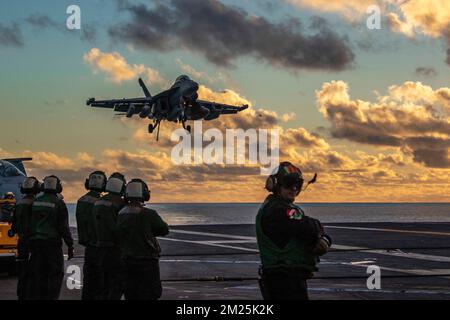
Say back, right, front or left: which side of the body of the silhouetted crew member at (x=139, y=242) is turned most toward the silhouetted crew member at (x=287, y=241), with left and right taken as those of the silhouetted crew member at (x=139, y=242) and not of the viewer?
right

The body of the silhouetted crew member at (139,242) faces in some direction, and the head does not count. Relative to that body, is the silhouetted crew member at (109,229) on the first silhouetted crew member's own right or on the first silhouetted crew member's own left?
on the first silhouetted crew member's own left

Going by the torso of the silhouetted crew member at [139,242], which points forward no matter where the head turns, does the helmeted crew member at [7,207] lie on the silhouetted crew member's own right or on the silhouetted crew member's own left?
on the silhouetted crew member's own left

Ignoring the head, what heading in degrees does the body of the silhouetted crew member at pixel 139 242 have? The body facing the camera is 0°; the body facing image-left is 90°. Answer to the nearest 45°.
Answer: approximately 225°

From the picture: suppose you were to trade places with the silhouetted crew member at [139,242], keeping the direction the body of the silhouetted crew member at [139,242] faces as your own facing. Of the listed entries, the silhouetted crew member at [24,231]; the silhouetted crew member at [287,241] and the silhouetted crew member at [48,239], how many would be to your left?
2

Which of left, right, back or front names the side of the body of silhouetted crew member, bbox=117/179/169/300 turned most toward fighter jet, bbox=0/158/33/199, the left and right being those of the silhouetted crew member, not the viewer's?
left

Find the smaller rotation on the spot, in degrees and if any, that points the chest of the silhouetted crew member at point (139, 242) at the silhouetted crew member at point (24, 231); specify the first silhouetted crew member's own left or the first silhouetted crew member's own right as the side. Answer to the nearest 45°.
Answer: approximately 90° to the first silhouetted crew member's own left

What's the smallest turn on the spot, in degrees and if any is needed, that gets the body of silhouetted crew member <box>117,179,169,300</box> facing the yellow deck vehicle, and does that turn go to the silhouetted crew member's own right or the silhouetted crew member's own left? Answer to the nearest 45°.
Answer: approximately 90° to the silhouetted crew member's own left
